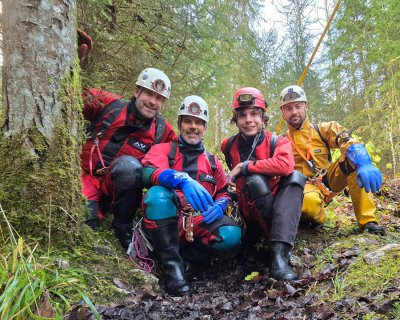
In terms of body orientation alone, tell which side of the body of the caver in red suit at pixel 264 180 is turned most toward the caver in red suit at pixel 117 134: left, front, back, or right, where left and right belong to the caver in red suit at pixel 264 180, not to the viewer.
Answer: right

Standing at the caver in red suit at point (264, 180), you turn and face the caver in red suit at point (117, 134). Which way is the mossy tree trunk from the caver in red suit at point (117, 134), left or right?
left

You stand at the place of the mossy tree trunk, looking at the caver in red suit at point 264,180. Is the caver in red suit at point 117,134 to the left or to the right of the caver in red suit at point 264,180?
left

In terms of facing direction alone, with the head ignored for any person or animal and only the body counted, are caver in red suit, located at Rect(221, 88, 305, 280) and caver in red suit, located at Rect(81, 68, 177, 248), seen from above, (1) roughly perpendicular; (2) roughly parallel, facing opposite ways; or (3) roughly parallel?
roughly parallel

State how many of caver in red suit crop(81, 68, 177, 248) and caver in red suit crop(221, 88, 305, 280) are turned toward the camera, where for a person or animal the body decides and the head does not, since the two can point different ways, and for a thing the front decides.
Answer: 2

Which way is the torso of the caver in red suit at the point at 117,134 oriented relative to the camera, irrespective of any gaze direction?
toward the camera
